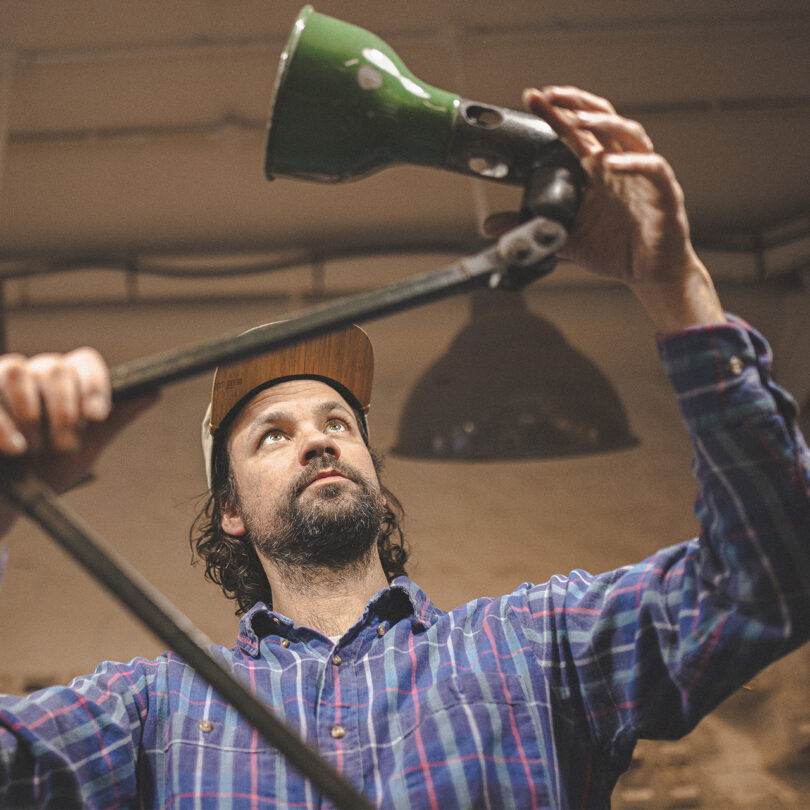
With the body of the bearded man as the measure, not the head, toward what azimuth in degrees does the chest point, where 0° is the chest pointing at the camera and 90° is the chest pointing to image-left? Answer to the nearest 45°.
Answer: approximately 0°

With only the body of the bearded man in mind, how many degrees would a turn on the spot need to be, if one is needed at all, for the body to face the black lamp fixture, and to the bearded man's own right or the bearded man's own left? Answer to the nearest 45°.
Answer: approximately 180°
